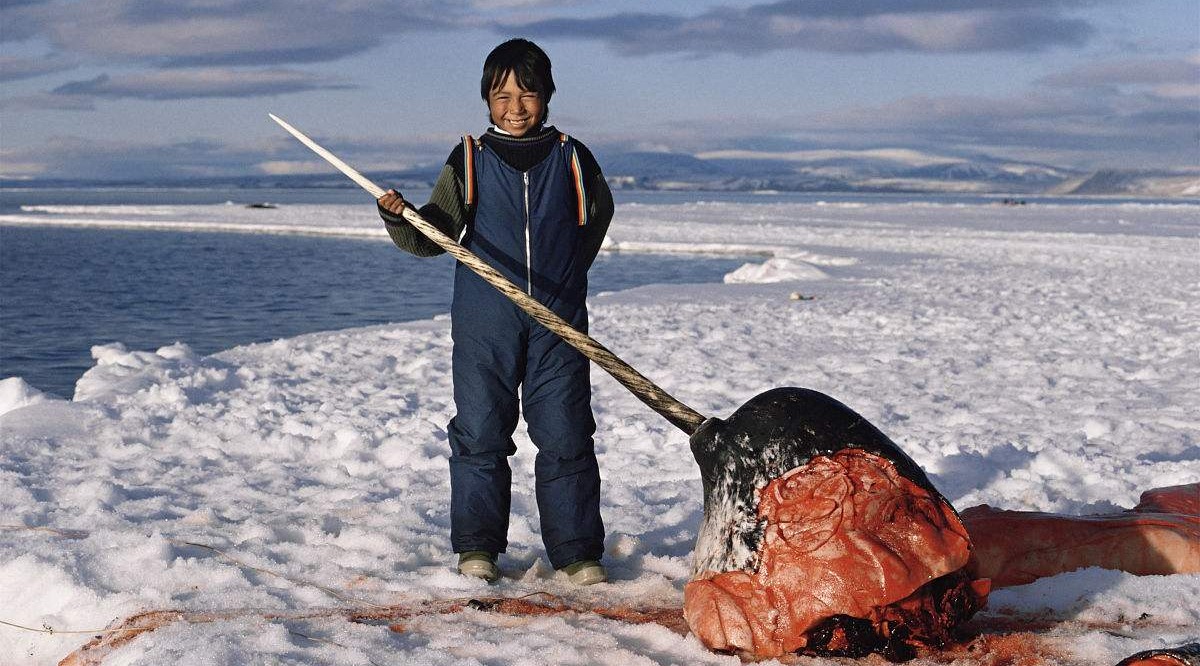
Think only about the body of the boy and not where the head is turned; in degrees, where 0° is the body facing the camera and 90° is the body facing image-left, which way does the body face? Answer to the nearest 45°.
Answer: approximately 0°
